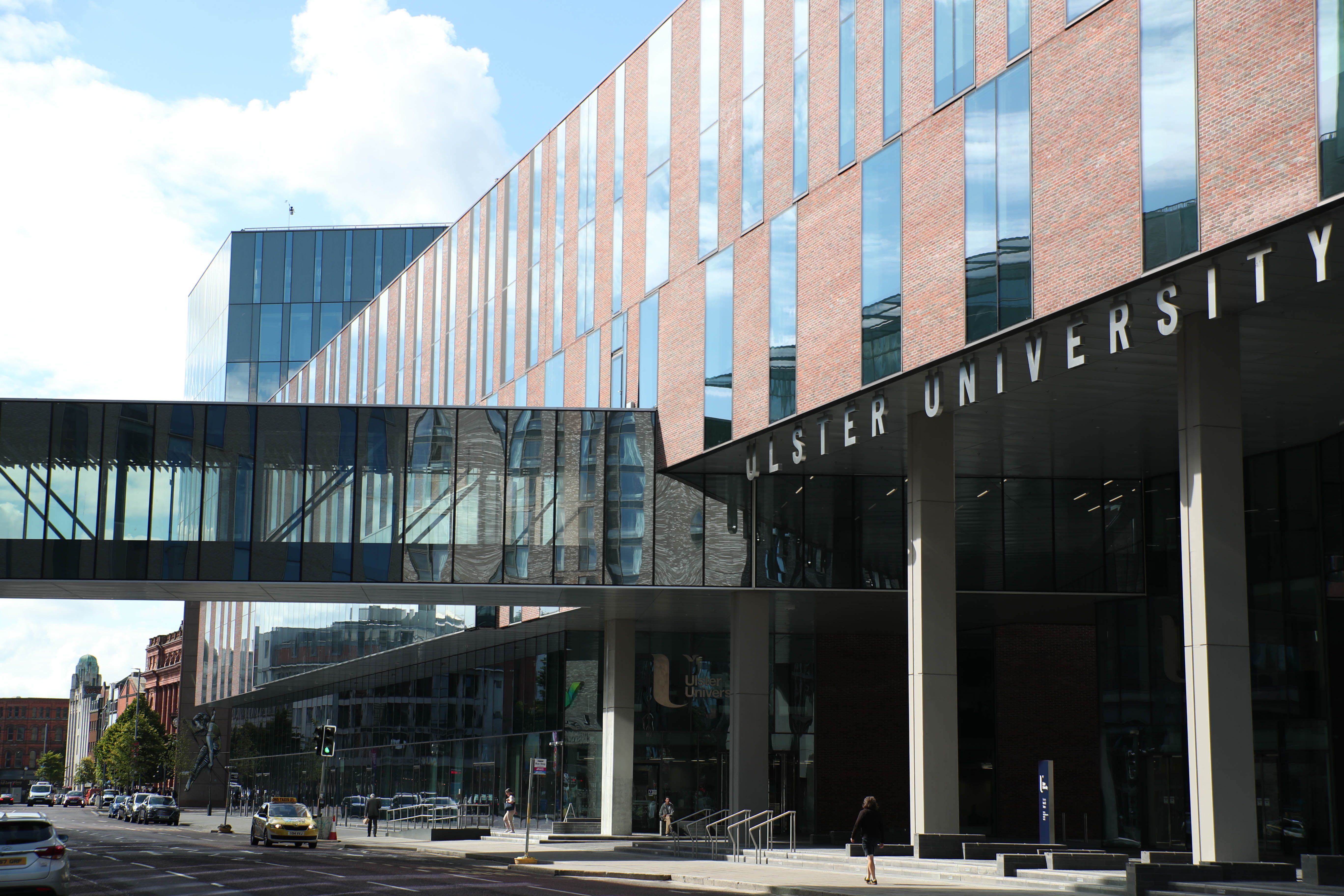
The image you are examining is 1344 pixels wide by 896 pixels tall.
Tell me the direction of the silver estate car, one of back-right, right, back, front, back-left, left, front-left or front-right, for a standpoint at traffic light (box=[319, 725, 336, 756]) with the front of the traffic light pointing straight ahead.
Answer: front

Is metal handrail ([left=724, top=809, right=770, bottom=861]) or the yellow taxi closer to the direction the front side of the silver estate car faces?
the yellow taxi

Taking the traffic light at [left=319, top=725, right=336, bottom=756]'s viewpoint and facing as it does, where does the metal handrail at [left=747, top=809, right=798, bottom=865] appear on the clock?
The metal handrail is roughly at 11 o'clock from the traffic light.

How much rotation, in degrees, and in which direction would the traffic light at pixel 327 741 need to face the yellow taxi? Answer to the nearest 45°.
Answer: approximately 45° to its right

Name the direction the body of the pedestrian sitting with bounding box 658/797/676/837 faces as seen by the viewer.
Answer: toward the camera

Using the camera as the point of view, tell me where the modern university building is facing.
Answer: facing the viewer and to the left of the viewer

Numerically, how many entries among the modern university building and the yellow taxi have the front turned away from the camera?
0

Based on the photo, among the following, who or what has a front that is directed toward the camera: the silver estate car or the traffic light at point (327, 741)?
the traffic light

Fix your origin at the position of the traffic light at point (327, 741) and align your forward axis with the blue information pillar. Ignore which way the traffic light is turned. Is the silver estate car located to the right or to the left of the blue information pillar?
right

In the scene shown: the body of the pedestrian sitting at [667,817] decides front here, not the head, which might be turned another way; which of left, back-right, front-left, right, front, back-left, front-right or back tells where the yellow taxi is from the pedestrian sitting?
right

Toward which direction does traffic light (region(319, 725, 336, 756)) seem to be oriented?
toward the camera

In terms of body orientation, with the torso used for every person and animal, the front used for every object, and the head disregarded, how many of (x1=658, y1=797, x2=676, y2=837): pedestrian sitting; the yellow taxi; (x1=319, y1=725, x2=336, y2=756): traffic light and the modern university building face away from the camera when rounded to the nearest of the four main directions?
0

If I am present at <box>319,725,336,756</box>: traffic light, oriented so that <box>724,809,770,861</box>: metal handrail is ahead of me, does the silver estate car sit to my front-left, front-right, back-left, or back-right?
front-right

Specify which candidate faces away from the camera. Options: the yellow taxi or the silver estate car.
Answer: the silver estate car

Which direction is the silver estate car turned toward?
away from the camera

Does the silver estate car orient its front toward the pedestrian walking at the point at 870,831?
no

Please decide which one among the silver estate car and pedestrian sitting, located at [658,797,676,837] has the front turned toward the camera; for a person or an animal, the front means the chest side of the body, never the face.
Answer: the pedestrian sitting

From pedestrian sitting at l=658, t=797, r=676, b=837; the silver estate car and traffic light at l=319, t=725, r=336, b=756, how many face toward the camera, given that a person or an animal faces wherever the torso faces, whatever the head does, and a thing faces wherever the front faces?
2
